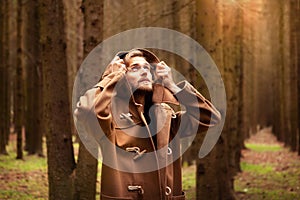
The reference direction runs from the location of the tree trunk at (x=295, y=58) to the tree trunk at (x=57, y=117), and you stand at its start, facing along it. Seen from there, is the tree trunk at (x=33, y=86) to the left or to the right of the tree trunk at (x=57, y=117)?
right

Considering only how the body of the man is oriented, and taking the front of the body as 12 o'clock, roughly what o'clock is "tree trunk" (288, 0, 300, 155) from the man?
The tree trunk is roughly at 8 o'clock from the man.

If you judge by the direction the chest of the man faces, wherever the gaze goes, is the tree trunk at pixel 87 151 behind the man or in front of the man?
behind

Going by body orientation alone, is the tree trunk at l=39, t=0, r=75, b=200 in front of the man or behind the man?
behind

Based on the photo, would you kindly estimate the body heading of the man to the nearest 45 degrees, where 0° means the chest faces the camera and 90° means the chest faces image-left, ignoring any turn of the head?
approximately 315°

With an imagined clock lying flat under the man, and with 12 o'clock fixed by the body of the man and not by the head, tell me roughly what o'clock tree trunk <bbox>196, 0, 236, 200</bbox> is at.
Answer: The tree trunk is roughly at 8 o'clock from the man.
